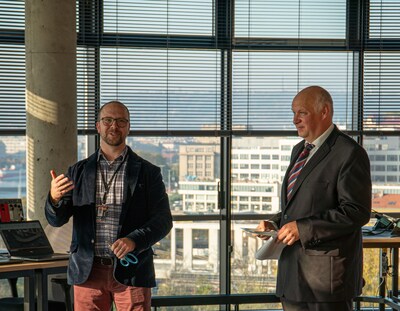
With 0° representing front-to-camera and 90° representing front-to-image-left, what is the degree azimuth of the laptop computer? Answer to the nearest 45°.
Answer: approximately 315°

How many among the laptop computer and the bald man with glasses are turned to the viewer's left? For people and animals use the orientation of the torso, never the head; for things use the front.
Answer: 0

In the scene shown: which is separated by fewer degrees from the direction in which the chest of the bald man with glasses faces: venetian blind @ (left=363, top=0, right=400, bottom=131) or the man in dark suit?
the man in dark suit

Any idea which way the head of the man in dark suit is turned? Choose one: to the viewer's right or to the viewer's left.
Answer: to the viewer's left

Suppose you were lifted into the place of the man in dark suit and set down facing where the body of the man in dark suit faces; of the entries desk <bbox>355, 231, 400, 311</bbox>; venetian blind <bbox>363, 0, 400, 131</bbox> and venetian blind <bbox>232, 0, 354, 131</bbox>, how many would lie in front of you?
0

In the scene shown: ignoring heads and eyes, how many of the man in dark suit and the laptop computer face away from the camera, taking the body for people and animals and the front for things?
0

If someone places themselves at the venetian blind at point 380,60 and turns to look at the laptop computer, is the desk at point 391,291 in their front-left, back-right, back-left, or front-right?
front-left

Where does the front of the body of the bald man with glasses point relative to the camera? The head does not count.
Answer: toward the camera

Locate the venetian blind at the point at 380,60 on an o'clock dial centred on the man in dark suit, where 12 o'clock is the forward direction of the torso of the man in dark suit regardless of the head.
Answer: The venetian blind is roughly at 5 o'clock from the man in dark suit.

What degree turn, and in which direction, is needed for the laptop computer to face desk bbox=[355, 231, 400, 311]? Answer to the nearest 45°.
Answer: approximately 45° to its left

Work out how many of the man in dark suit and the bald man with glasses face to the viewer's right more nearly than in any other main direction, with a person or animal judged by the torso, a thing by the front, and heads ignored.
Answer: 0

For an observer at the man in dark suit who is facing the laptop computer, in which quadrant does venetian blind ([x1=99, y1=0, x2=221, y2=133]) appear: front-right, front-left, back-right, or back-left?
front-right
